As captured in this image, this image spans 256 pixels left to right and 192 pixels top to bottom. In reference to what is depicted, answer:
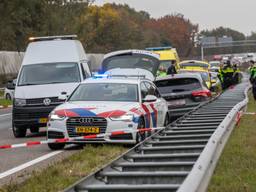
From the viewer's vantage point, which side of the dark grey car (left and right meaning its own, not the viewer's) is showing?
back

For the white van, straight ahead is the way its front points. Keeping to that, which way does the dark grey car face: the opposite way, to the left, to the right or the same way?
the opposite way

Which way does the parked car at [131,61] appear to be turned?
toward the camera

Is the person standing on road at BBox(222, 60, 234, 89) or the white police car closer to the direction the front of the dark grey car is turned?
the person standing on road

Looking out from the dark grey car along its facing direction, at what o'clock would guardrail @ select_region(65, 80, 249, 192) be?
The guardrail is roughly at 6 o'clock from the dark grey car.

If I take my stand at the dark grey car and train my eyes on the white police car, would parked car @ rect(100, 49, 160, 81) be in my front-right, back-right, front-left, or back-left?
back-right
